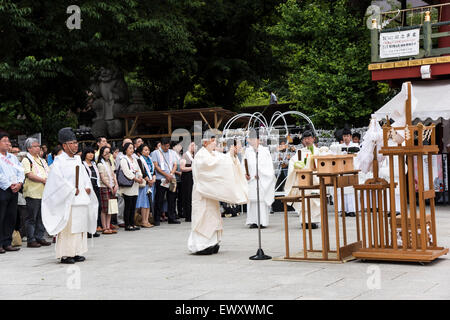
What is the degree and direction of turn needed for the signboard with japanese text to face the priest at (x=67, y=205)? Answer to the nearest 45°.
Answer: approximately 45° to its right

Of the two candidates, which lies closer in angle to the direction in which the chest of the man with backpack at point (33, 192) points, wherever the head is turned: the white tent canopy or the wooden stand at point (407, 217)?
the wooden stand

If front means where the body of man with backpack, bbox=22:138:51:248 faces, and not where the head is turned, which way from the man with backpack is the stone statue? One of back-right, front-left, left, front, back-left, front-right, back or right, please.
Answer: back-left

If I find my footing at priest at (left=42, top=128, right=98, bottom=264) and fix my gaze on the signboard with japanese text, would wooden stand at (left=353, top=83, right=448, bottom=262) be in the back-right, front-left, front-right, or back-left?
front-right

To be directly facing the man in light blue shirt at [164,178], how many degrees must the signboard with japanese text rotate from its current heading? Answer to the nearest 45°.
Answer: approximately 45° to its right

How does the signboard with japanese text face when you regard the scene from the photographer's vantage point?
facing the viewer

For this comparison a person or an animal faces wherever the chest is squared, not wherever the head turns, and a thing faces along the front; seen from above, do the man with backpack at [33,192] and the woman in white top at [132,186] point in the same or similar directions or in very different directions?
same or similar directions

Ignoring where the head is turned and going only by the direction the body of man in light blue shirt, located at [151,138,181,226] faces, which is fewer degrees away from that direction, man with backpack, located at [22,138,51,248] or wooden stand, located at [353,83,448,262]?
the wooden stand

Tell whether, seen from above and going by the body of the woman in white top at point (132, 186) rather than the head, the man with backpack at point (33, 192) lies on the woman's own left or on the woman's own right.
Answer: on the woman's own right

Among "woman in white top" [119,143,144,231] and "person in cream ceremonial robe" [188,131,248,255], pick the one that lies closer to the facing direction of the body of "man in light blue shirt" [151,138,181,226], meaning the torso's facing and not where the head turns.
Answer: the person in cream ceremonial robe

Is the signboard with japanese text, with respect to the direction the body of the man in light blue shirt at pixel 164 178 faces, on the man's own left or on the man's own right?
on the man's own left

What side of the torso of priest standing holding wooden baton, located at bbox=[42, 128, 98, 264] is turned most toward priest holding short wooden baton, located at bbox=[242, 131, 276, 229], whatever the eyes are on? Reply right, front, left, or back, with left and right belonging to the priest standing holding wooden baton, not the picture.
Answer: left

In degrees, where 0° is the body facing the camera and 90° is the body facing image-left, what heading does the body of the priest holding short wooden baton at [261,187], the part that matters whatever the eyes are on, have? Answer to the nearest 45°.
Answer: approximately 45°

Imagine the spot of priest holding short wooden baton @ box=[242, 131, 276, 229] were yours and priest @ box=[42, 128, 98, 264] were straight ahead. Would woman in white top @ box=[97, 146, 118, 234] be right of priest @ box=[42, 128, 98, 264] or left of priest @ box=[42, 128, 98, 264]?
right

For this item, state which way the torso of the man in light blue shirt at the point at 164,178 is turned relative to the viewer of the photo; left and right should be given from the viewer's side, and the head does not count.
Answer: facing the viewer and to the right of the viewer
